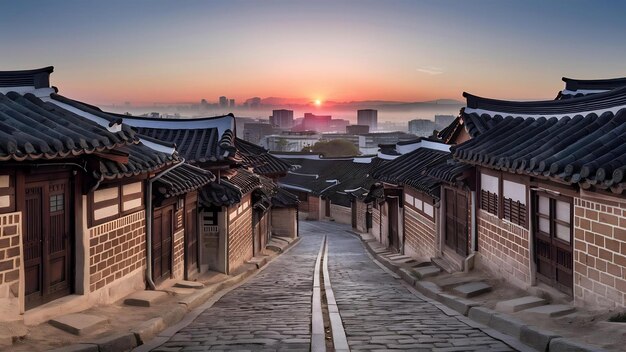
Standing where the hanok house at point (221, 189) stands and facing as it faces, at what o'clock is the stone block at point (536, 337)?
The stone block is roughly at 1 o'clock from the hanok house.

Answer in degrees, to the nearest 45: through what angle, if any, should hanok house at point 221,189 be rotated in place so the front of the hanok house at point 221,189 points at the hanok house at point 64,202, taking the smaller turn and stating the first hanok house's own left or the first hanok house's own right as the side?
approximately 45° to the first hanok house's own right

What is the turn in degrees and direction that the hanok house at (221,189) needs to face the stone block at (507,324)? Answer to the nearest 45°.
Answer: approximately 45° to its right

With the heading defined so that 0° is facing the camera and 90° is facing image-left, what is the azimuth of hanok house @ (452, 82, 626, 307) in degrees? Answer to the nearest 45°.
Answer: approximately 45°
